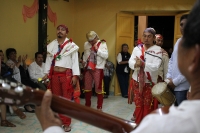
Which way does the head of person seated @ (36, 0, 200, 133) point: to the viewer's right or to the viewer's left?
to the viewer's left

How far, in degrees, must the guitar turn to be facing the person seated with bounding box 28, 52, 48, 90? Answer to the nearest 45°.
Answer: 0° — it already faces them

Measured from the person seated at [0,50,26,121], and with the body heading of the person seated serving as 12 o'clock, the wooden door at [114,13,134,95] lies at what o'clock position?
The wooden door is roughly at 11 o'clock from the person seated.

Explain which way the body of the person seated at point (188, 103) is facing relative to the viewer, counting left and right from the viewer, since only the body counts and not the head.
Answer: facing away from the viewer and to the left of the viewer

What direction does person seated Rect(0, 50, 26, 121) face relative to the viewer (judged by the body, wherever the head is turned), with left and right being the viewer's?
facing to the right of the viewer

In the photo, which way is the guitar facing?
away from the camera

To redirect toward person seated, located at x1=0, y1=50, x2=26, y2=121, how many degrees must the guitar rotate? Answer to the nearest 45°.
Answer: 0° — it already faces them

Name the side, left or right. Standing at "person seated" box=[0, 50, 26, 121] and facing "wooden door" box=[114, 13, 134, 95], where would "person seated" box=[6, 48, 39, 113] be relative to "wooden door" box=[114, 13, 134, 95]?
left

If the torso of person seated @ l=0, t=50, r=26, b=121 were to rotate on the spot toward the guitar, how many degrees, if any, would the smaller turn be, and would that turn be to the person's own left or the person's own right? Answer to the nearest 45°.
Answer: approximately 90° to the person's own right

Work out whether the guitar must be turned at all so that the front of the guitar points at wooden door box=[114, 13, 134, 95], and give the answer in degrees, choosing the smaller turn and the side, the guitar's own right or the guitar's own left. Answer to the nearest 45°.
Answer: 0° — it already faces it

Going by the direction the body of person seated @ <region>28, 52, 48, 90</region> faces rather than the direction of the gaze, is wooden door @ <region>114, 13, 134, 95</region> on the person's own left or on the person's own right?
on the person's own left
